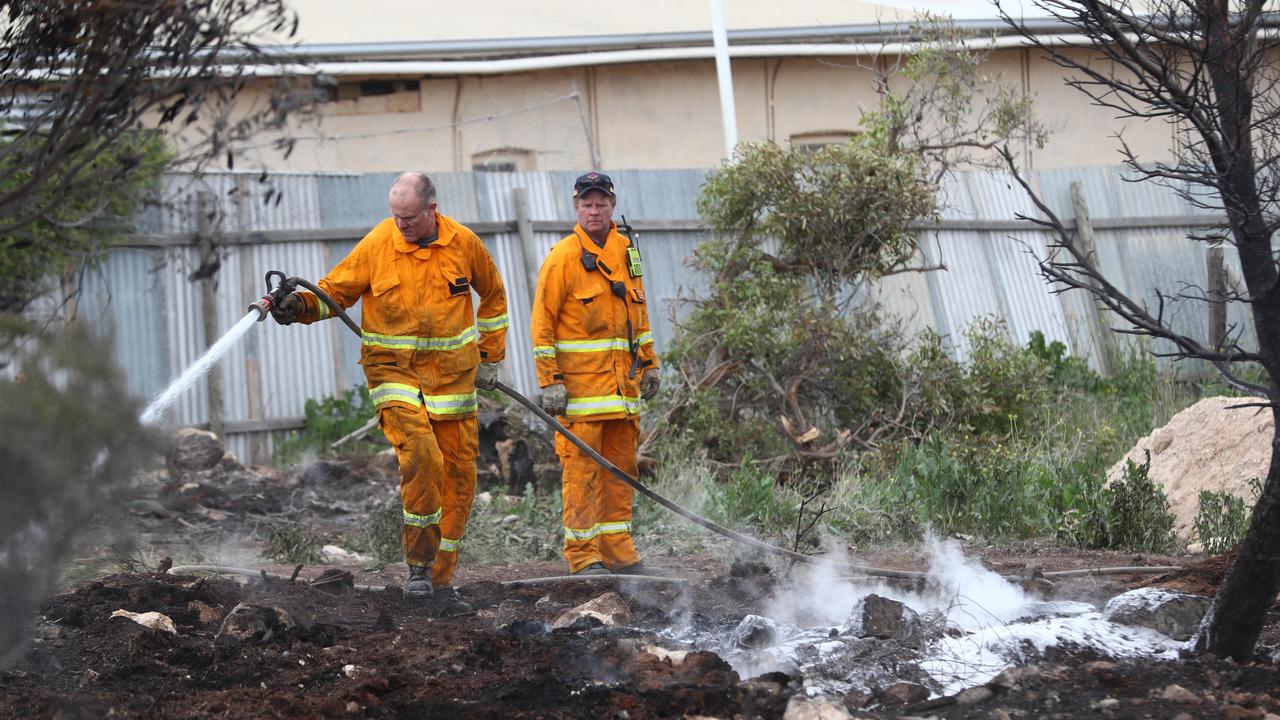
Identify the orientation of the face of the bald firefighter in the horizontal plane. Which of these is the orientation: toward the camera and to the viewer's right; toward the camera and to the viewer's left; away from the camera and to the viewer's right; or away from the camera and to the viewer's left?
toward the camera and to the viewer's left

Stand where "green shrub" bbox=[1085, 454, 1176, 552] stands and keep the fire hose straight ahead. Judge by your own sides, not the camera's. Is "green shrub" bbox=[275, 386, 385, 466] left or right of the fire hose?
right

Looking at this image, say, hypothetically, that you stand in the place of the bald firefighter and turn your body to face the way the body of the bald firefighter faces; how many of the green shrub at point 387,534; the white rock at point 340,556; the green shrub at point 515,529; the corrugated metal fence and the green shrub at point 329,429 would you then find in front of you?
0

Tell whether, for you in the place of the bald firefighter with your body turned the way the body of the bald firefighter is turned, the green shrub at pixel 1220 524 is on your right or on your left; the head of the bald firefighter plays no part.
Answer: on your left

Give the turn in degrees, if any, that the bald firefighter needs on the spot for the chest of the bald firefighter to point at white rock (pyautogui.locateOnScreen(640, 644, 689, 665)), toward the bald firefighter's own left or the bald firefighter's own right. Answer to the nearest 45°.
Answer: approximately 45° to the bald firefighter's own left

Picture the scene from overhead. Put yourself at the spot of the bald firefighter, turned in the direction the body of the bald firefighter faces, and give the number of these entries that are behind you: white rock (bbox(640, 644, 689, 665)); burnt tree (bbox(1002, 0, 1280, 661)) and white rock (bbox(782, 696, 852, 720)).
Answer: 0

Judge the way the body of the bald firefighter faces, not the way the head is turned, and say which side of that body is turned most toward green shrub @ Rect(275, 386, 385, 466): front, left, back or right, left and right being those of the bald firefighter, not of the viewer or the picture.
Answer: back

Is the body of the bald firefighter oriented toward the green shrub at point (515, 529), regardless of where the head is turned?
no

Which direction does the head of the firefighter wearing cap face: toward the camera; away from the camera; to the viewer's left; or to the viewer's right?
toward the camera

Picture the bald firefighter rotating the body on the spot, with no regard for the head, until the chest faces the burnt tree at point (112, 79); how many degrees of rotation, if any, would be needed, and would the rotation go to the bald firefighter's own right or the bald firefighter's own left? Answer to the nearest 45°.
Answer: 0° — they already face it

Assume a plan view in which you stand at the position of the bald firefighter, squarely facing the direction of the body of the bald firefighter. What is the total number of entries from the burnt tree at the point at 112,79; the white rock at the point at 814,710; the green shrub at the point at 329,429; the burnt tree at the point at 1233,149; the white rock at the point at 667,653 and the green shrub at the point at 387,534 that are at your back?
2

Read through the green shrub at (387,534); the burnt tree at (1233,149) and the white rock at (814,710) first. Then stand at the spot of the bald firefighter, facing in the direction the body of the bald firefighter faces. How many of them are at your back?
1

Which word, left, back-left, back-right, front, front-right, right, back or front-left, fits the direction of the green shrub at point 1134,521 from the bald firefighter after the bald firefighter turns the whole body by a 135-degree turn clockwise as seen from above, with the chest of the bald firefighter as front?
back-right

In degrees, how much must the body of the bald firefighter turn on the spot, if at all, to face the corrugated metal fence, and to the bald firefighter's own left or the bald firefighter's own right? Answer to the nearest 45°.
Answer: approximately 180°

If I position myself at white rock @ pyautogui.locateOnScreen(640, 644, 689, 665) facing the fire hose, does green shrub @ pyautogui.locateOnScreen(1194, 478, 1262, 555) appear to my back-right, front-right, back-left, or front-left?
front-right

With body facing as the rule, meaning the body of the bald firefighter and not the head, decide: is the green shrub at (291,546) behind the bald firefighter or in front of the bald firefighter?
behind

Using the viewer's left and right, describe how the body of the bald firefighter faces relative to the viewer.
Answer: facing the viewer
